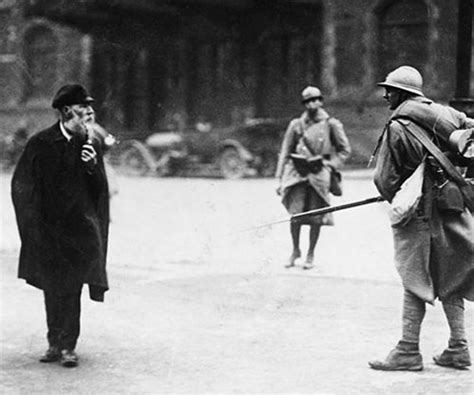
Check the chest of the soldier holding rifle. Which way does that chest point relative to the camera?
to the viewer's left

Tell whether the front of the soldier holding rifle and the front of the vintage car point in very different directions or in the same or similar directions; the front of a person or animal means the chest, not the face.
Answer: same or similar directions

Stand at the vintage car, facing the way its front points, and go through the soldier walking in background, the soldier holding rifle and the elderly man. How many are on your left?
3

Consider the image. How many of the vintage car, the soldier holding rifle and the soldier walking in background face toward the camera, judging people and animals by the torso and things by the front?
1

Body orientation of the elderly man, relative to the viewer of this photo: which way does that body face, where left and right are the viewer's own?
facing the viewer and to the right of the viewer

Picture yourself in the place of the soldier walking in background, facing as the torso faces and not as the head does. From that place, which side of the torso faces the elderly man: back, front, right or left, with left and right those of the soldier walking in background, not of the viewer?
front

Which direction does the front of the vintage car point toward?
to the viewer's left

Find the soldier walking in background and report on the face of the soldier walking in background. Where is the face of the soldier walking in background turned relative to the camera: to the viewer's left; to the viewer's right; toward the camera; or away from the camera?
toward the camera

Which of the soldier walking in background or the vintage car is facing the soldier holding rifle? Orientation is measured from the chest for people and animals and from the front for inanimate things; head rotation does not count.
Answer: the soldier walking in background

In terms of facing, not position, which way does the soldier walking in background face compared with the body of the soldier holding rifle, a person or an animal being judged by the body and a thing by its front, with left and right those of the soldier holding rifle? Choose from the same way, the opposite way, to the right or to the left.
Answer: to the left

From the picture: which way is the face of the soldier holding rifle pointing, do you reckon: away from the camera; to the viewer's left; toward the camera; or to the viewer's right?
to the viewer's left

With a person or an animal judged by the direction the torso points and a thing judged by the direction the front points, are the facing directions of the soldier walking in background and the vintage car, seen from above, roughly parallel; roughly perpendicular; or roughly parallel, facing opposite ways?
roughly perpendicular

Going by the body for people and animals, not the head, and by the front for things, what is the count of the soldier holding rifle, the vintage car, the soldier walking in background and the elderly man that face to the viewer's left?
2

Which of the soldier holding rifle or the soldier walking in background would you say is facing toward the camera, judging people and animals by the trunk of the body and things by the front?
the soldier walking in background

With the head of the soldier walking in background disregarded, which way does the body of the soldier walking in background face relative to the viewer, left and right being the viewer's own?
facing the viewer

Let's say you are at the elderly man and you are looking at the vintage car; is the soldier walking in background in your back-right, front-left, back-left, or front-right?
front-right

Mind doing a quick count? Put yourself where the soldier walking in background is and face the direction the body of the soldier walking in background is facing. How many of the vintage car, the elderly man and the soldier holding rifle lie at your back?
1

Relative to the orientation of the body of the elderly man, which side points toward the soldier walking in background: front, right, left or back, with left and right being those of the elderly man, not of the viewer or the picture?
left
